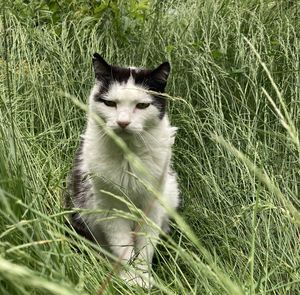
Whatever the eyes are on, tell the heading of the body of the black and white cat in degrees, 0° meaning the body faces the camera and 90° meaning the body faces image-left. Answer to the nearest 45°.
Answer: approximately 0°
